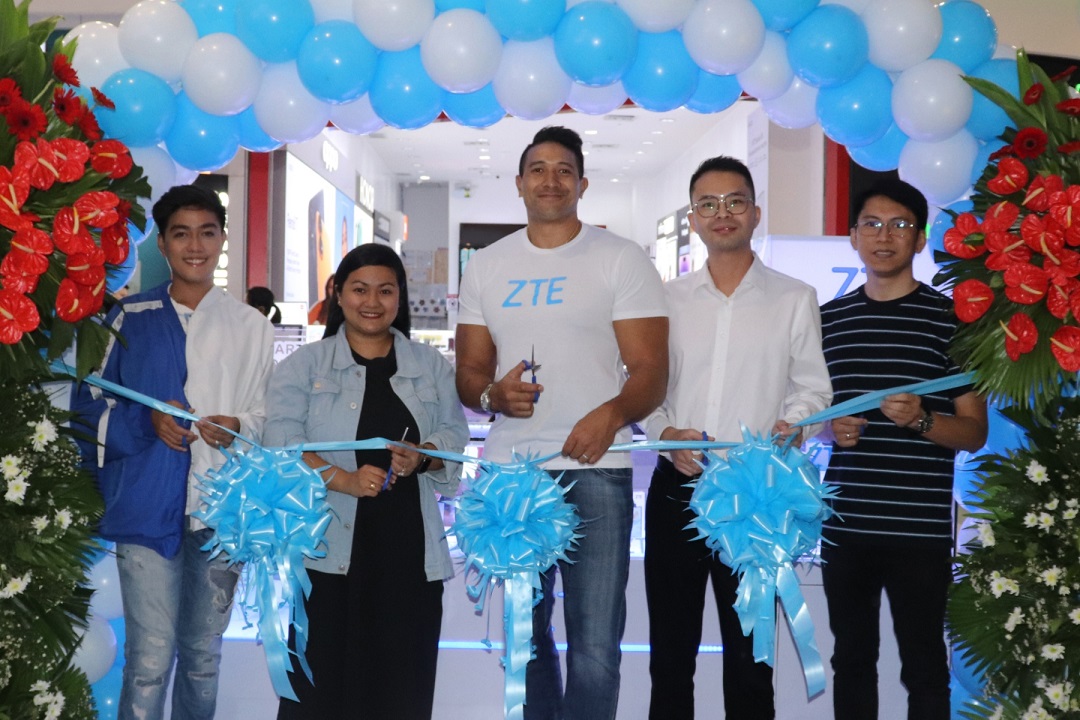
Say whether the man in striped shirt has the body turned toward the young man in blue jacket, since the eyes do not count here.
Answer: no

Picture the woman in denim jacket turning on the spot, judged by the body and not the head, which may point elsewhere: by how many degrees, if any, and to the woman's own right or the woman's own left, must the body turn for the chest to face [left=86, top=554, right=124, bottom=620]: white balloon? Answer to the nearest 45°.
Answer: approximately 135° to the woman's own right

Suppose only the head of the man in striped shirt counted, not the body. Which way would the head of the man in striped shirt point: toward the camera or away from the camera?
toward the camera

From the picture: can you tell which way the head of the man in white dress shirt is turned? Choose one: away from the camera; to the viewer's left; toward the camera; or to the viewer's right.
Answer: toward the camera

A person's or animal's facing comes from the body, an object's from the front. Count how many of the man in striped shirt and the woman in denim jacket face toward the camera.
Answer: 2

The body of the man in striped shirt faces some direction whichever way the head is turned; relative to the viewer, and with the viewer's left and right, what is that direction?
facing the viewer

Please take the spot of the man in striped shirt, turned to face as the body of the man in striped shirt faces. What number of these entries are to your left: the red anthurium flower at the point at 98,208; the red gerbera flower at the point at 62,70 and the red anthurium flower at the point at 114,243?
0

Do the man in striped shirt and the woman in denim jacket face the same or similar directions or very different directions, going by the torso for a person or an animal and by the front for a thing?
same or similar directions

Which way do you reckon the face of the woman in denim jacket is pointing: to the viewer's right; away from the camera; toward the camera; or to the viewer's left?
toward the camera

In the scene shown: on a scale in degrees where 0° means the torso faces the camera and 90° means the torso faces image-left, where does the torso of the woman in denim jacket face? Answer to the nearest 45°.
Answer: approximately 0°

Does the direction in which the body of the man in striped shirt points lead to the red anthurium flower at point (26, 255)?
no

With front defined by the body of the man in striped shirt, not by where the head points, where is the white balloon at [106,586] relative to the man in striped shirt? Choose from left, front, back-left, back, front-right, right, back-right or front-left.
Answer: right

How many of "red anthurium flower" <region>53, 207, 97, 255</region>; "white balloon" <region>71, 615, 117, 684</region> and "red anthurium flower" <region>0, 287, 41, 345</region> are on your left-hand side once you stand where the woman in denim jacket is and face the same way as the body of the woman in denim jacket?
0
